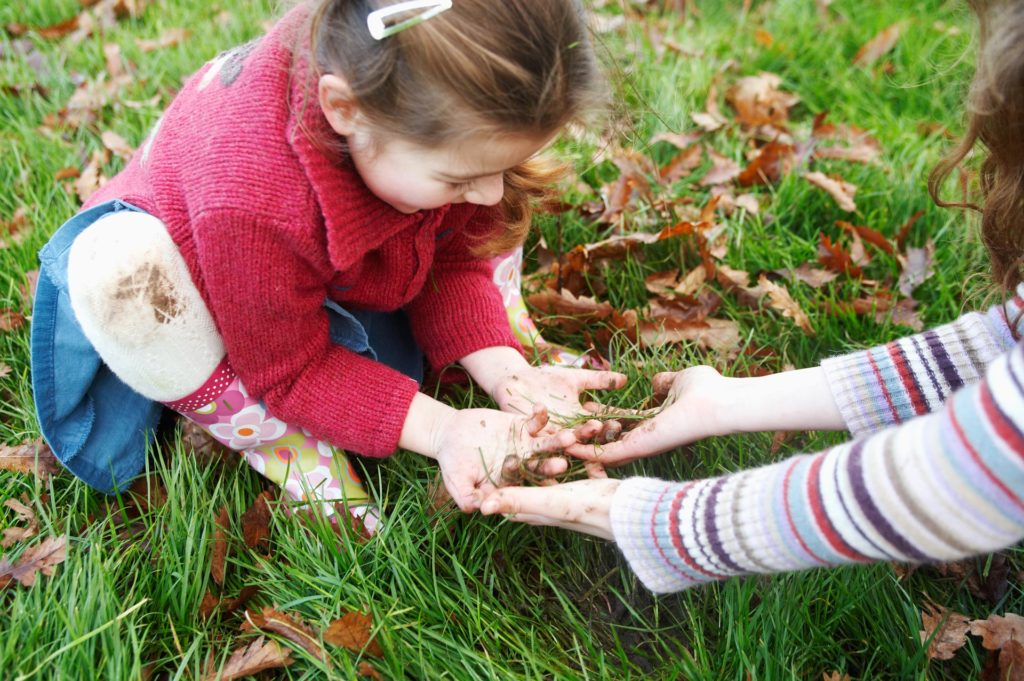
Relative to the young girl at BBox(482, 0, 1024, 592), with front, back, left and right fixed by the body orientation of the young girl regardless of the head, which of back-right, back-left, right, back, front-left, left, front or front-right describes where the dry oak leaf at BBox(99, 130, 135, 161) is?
front-right

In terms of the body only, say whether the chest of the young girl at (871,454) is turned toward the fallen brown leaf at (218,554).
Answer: yes

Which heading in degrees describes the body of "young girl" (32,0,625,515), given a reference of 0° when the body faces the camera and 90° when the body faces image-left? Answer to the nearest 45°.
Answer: approximately 315°

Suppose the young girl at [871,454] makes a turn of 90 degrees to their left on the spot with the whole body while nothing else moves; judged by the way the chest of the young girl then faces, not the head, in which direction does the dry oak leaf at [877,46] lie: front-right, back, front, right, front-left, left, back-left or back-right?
back

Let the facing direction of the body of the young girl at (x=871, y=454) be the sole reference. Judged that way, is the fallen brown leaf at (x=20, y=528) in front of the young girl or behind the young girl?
in front

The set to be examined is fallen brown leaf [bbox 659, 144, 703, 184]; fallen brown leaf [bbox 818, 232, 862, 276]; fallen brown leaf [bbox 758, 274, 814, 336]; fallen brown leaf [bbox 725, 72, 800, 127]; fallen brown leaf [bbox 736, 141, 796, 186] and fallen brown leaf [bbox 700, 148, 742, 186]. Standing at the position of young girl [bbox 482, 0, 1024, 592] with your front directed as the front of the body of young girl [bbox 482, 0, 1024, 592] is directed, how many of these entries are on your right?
6

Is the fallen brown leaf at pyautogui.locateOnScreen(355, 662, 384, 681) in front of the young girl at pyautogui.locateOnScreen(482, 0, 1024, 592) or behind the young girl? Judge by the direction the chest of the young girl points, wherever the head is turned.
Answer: in front

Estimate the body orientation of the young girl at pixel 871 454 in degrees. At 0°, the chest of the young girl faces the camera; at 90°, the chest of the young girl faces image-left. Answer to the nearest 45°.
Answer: approximately 90°

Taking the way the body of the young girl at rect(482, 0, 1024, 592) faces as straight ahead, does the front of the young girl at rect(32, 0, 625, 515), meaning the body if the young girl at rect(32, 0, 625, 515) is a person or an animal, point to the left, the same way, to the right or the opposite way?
the opposite way

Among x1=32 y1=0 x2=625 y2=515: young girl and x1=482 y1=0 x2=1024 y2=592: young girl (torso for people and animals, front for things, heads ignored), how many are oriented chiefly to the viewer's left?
1

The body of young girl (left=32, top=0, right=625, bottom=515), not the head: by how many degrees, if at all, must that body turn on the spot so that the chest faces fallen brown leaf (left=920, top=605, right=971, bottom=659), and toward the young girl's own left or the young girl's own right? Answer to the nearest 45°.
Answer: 0° — they already face it

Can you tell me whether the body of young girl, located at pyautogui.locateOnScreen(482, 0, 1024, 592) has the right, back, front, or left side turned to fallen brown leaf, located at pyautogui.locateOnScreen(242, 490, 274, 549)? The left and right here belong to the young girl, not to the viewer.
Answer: front
